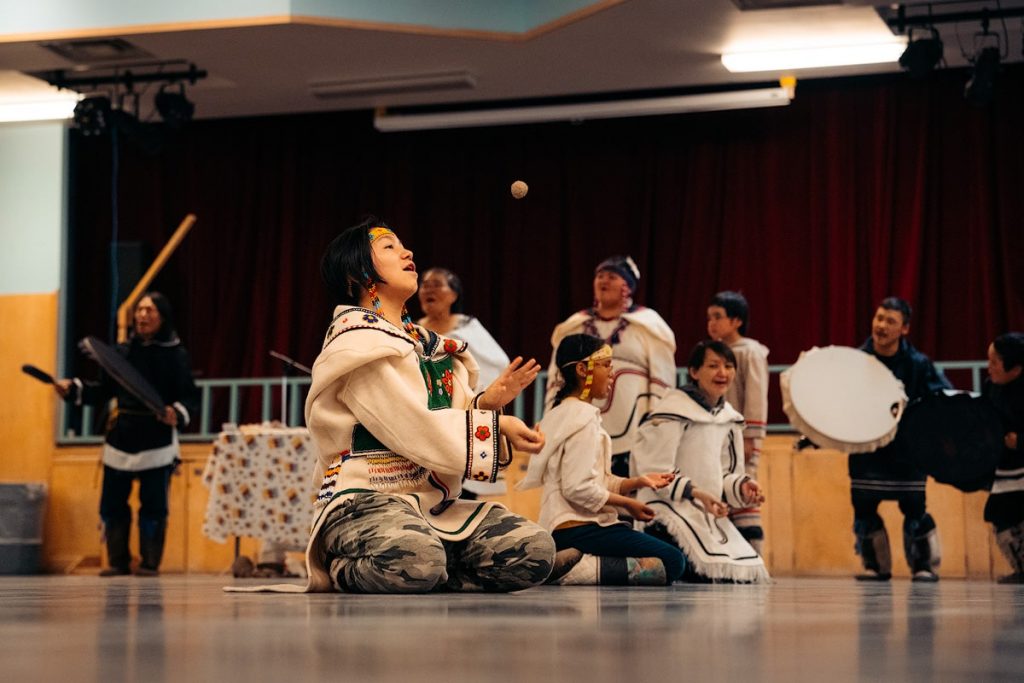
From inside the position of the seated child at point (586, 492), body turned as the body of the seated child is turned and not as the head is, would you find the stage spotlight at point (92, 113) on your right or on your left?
on your left

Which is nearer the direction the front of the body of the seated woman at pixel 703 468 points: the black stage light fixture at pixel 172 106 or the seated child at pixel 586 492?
the seated child

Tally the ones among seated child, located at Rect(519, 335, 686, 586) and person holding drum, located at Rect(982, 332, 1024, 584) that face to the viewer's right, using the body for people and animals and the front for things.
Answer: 1

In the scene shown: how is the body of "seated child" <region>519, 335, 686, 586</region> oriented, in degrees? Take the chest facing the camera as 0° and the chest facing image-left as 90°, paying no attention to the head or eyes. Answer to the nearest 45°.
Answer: approximately 270°

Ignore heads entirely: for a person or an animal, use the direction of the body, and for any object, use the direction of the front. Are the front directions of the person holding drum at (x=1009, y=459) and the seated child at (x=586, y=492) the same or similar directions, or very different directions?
very different directions

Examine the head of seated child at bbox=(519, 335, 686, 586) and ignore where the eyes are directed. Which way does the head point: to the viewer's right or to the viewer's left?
to the viewer's right

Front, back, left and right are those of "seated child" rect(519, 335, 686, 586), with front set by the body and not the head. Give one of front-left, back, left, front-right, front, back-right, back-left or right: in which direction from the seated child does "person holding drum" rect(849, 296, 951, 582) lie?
front-left

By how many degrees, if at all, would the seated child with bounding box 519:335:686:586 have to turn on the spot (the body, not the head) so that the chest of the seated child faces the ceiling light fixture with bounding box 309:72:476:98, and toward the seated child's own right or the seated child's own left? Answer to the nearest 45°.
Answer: approximately 90° to the seated child's own left

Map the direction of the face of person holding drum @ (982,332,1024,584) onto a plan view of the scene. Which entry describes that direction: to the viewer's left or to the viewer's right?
to the viewer's left

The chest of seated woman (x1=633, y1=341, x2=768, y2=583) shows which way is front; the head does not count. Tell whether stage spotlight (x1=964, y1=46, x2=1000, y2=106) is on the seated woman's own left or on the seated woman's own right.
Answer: on the seated woman's own left

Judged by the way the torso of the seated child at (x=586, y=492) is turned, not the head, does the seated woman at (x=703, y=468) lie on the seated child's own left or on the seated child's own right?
on the seated child's own left

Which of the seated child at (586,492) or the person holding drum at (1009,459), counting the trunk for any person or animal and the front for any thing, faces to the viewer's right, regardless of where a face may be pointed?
the seated child
